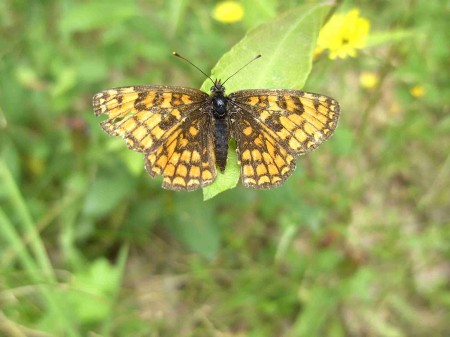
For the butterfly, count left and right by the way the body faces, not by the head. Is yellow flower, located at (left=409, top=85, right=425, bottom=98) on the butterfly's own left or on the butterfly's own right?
on the butterfly's own right

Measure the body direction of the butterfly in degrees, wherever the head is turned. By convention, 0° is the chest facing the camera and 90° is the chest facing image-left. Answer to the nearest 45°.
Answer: approximately 180°

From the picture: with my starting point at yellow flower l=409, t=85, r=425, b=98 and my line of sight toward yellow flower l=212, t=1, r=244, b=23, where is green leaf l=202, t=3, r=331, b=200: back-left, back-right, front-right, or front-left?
front-left

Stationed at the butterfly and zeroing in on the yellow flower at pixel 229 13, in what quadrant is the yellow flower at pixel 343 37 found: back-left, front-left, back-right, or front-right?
front-right
